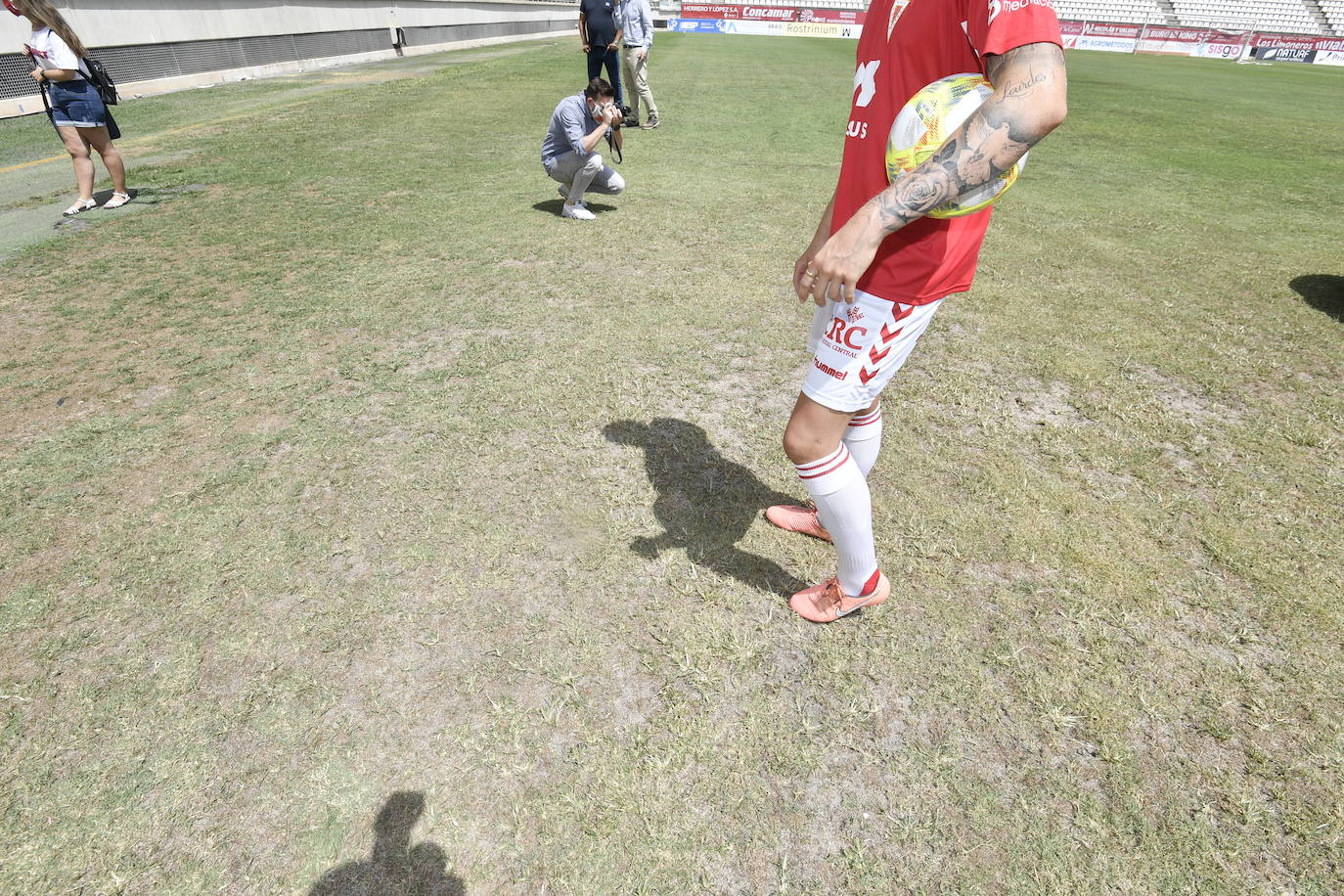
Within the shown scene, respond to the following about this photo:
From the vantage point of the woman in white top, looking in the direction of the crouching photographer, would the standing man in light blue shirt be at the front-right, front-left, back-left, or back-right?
front-left

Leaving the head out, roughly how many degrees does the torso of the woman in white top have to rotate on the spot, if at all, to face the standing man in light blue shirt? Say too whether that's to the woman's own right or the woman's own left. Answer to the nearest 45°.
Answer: approximately 135° to the woman's own left

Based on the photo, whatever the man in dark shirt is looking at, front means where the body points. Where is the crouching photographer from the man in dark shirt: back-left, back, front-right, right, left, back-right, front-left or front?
front

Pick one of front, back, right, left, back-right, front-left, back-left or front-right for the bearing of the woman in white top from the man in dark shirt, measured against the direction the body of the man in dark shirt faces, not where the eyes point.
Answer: front-right

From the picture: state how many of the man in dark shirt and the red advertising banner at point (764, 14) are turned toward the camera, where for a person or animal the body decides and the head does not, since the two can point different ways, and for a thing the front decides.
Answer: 2

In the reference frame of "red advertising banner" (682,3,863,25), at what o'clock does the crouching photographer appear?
The crouching photographer is roughly at 12 o'clock from the red advertising banner.

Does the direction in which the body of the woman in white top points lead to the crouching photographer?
no

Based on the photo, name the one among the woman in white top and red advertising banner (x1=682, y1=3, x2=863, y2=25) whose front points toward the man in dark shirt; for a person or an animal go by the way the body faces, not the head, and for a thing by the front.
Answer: the red advertising banner

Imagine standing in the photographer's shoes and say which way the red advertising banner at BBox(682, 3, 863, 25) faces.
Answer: facing the viewer

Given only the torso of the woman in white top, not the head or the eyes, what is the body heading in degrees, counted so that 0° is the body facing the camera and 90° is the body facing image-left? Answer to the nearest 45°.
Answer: approximately 45°

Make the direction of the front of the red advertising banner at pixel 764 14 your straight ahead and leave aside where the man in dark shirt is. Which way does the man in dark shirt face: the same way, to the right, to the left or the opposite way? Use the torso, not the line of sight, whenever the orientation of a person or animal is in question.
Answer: the same way
